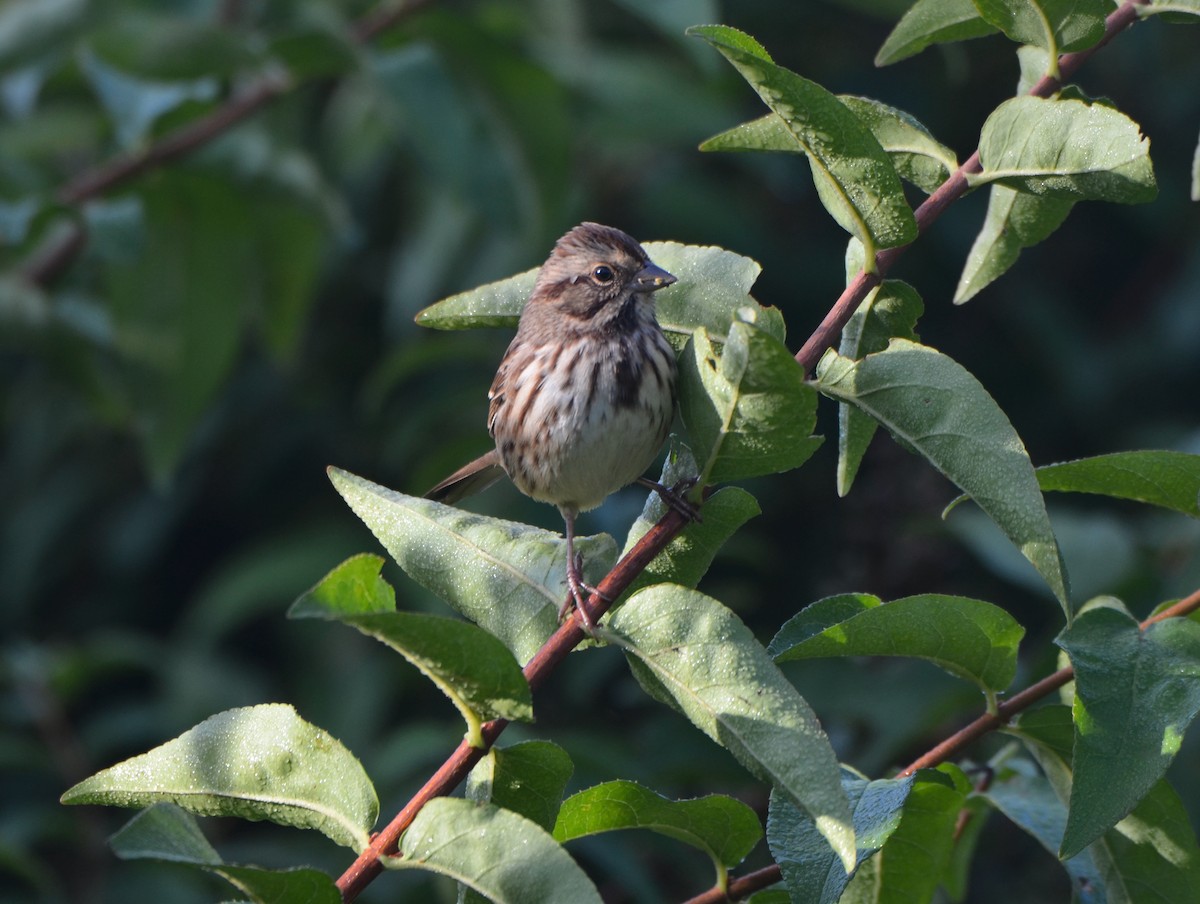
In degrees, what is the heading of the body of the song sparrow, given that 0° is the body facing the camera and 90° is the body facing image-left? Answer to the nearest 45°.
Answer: approximately 315°

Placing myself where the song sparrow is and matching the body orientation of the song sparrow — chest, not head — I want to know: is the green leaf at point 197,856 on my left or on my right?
on my right

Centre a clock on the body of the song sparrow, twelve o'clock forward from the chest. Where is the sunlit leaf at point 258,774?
The sunlit leaf is roughly at 2 o'clock from the song sparrow.

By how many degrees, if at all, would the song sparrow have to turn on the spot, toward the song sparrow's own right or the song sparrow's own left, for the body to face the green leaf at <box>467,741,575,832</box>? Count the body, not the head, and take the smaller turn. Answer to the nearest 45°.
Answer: approximately 45° to the song sparrow's own right
